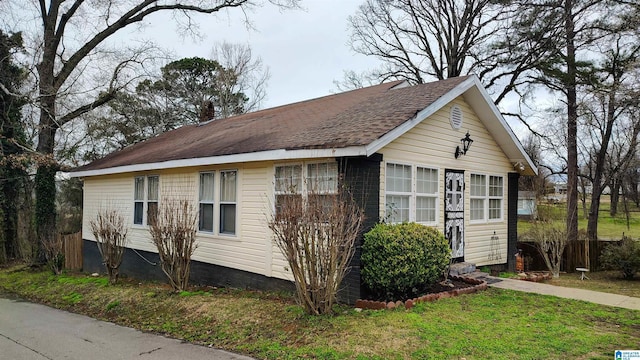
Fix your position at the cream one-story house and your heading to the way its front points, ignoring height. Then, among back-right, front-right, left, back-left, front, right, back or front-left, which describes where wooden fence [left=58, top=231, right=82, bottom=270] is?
back

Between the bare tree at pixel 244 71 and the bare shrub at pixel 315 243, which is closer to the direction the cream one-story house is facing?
the bare shrub

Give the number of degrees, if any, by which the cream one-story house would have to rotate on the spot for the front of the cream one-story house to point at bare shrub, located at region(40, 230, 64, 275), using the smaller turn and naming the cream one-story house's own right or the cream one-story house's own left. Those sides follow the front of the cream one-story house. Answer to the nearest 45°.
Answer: approximately 180°

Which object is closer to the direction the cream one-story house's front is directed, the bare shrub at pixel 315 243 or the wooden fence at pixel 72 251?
the bare shrub

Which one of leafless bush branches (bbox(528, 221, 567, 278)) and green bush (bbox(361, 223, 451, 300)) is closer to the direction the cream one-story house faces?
the green bush

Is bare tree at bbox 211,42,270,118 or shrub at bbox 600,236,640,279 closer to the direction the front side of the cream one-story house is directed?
the shrub

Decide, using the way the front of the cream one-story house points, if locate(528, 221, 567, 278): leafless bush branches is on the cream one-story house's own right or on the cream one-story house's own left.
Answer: on the cream one-story house's own left

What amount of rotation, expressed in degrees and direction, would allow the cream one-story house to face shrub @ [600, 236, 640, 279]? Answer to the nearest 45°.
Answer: approximately 45° to its left

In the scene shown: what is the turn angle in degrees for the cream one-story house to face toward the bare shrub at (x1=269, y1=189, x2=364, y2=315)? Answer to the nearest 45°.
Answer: approximately 45° to its right

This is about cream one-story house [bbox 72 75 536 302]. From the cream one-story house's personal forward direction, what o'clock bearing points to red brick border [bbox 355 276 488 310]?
The red brick border is roughly at 1 o'clock from the cream one-story house.

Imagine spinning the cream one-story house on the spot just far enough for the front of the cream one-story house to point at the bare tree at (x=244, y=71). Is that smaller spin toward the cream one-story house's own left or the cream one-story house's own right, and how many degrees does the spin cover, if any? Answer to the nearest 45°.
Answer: approximately 135° to the cream one-story house's own left

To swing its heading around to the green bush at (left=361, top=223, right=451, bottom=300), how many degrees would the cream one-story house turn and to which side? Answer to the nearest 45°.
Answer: approximately 45° to its right

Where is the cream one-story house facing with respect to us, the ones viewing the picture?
facing the viewer and to the right of the viewer
